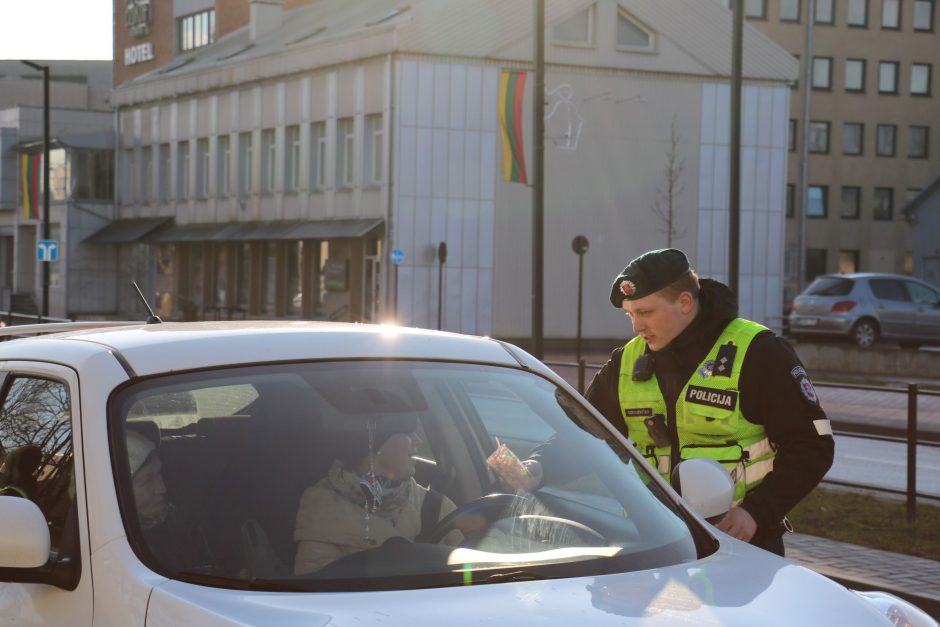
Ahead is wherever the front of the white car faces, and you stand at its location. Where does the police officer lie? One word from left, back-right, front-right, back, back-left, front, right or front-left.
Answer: left

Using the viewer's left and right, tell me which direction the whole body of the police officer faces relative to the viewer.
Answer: facing the viewer and to the left of the viewer

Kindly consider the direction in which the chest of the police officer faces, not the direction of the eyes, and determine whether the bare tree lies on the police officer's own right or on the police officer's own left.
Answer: on the police officer's own right

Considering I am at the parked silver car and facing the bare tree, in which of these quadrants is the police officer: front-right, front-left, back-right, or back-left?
back-left

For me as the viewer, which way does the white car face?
facing the viewer and to the right of the viewer

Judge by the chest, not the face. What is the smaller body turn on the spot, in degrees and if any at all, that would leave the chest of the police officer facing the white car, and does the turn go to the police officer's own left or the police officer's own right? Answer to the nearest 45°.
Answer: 0° — they already face it

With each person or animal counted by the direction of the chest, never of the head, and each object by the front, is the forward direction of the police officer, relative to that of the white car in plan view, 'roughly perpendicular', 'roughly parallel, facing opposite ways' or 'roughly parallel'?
roughly perpendicular

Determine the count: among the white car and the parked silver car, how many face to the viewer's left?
0

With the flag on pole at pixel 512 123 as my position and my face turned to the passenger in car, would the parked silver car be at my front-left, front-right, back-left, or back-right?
front-left

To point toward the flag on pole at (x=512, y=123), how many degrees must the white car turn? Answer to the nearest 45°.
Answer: approximately 135° to its left

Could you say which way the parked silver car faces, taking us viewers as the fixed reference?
facing away from the viewer and to the right of the viewer
